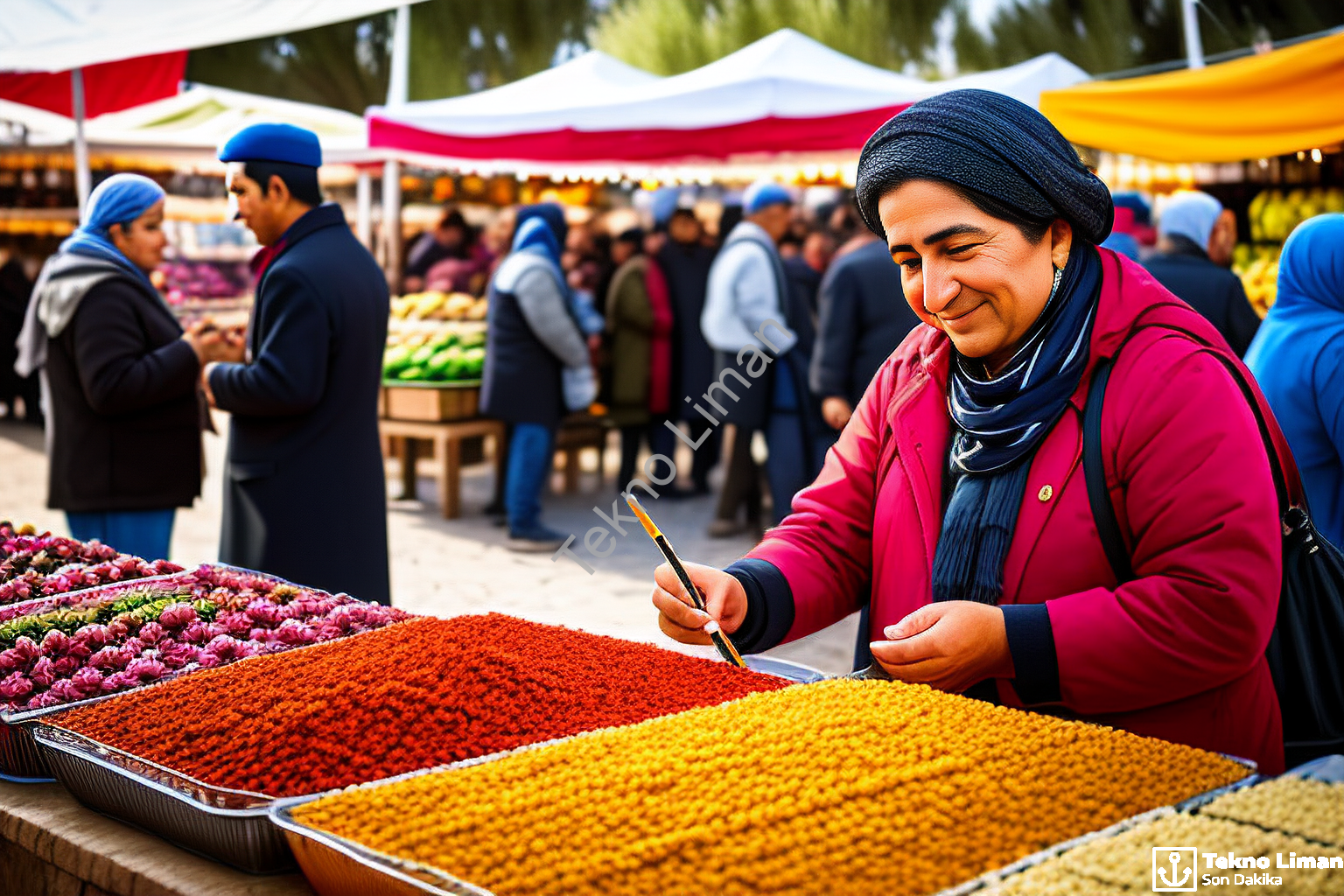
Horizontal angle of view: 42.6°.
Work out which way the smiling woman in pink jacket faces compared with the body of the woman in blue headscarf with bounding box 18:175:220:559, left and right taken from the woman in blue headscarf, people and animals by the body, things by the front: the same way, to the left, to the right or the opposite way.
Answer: the opposite way

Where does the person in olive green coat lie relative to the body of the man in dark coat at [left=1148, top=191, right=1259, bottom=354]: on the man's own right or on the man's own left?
on the man's own left

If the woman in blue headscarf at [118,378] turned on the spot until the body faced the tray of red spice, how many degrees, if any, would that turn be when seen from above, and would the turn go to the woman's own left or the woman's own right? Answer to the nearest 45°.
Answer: approximately 90° to the woman's own right

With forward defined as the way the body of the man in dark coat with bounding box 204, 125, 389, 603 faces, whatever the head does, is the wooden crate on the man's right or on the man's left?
on the man's right

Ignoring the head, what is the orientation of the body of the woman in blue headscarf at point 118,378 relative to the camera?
to the viewer's right

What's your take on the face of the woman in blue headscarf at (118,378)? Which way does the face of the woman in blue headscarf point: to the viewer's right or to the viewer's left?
to the viewer's right

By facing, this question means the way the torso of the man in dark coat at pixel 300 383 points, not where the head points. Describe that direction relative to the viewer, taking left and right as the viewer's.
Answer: facing to the left of the viewer

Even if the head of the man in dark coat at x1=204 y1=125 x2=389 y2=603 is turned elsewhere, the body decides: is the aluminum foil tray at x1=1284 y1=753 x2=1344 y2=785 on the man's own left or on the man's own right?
on the man's own left

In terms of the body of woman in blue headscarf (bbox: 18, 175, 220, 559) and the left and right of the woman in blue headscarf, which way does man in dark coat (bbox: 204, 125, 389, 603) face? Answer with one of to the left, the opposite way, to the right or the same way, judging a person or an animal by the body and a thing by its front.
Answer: the opposite way
